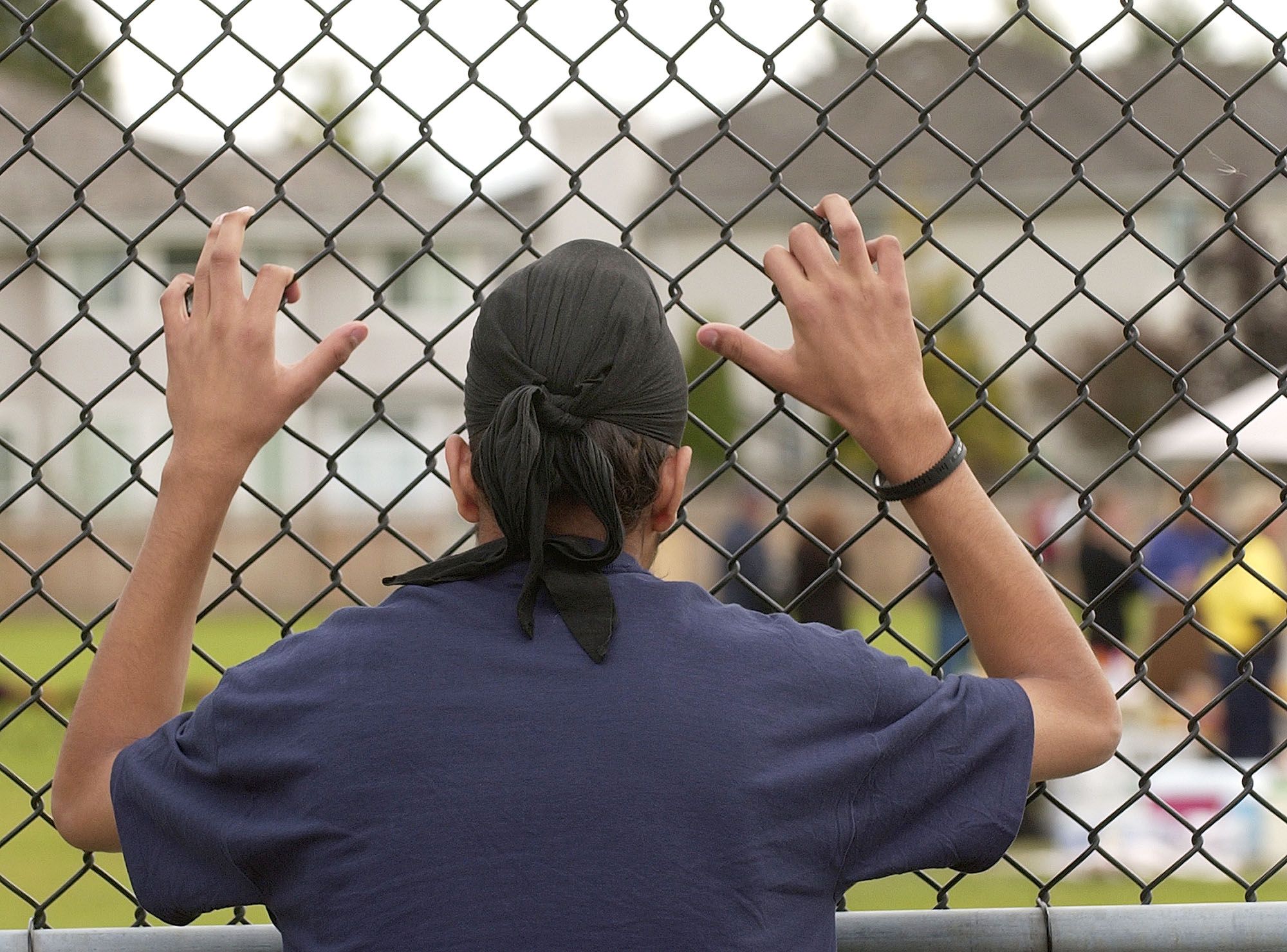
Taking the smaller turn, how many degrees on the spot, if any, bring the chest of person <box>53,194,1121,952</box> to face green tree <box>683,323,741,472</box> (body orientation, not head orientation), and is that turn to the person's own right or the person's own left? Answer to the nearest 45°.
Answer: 0° — they already face it

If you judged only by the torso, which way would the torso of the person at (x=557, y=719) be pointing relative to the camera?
away from the camera

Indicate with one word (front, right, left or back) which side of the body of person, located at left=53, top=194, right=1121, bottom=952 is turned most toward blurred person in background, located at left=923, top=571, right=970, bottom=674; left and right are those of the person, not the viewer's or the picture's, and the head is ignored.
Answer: front

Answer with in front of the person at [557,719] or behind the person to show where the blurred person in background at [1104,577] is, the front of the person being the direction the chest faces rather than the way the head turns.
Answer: in front

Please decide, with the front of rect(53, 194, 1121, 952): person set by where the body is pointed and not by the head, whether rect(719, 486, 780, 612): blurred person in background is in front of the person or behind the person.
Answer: in front
